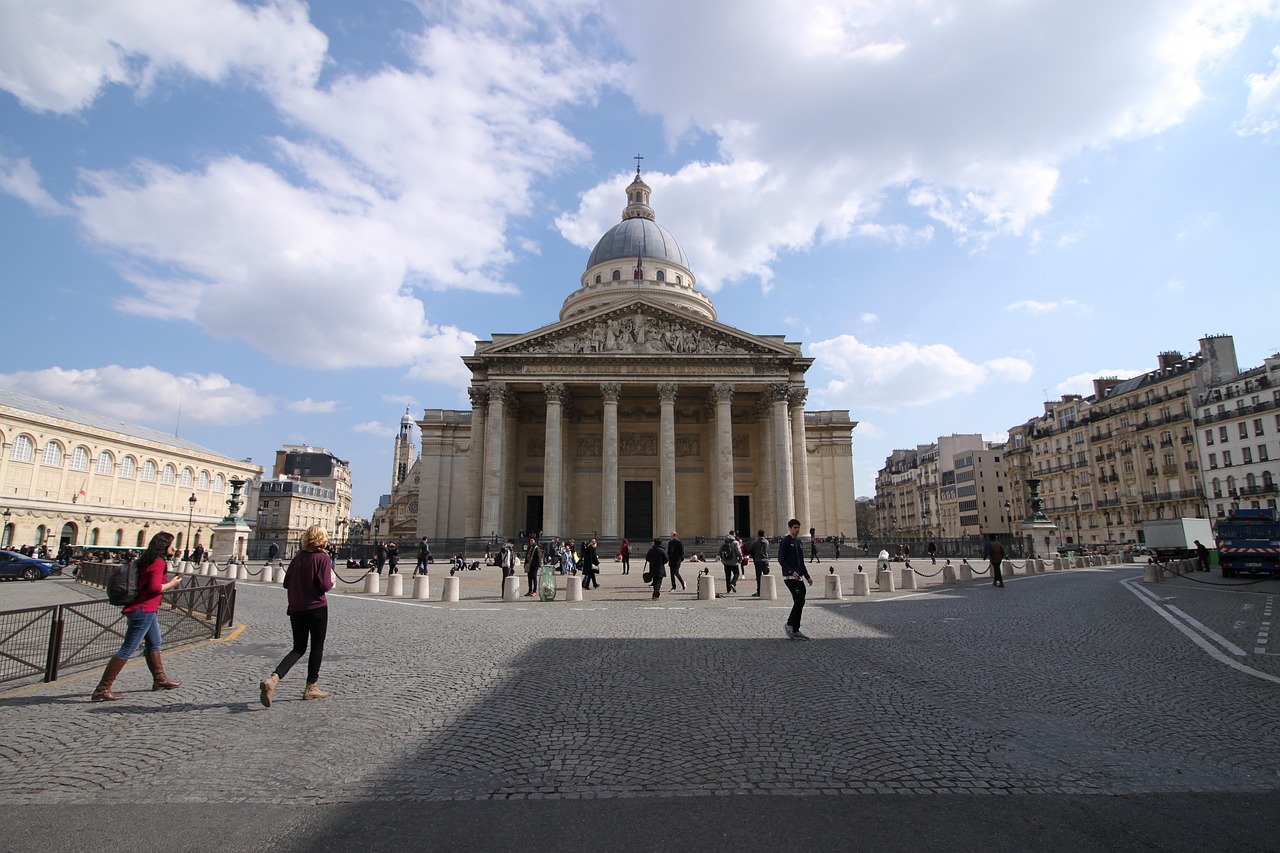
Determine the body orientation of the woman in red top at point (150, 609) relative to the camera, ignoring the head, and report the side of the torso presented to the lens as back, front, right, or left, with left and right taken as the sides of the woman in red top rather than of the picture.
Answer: right

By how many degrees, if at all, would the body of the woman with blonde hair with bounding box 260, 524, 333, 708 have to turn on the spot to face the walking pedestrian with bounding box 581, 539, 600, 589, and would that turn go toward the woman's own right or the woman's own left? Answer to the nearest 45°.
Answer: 0° — they already face them

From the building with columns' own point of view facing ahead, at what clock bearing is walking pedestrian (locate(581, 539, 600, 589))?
The walking pedestrian is roughly at 12 o'clock from the building with columns.

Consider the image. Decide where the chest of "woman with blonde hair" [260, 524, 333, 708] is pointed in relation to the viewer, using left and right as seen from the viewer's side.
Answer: facing away from the viewer and to the right of the viewer

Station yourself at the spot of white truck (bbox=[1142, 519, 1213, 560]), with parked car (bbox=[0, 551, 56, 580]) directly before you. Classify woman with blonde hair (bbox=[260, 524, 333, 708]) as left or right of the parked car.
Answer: left

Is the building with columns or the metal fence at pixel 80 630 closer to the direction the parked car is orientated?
the building with columns

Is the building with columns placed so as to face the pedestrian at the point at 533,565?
yes

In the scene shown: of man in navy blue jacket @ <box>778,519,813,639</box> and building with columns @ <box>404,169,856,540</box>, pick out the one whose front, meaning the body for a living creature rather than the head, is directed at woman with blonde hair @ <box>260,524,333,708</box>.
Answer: the building with columns

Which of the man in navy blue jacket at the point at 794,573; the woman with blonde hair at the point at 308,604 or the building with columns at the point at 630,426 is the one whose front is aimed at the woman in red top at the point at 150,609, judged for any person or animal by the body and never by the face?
the building with columns

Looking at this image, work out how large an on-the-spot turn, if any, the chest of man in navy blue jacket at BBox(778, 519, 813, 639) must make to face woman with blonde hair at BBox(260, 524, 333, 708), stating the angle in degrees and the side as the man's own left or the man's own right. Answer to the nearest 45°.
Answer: approximately 90° to the man's own right
